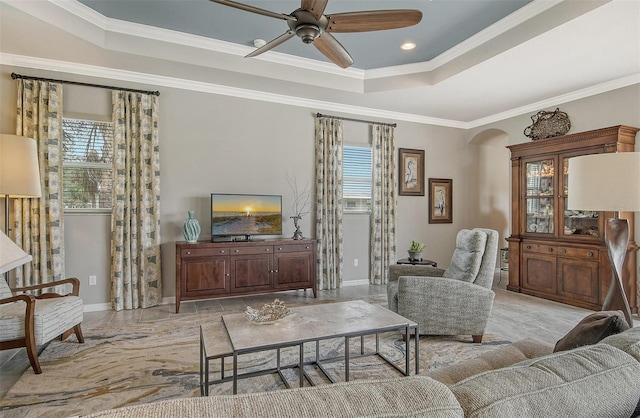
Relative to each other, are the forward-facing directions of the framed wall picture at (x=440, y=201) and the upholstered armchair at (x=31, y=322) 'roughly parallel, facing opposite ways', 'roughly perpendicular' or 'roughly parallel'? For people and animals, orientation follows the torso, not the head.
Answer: roughly perpendicular

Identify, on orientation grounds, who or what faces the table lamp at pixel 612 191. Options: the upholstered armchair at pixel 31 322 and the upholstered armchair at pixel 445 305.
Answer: the upholstered armchair at pixel 31 322

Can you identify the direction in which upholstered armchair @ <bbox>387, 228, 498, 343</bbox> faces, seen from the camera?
facing to the left of the viewer

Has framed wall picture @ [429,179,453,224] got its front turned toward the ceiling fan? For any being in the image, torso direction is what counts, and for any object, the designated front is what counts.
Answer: yes

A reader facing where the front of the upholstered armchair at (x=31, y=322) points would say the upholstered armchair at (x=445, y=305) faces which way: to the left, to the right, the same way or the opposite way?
the opposite way
